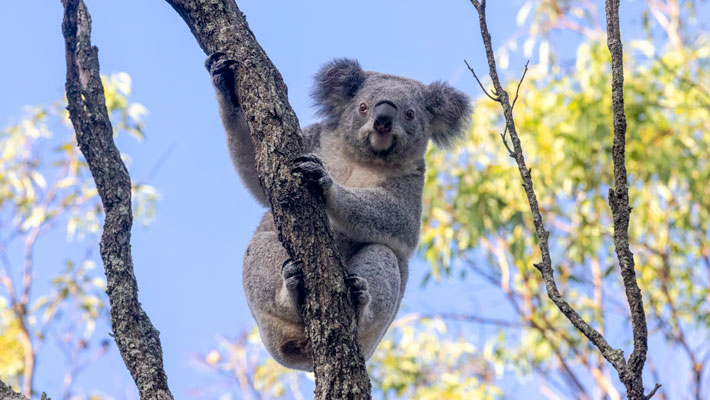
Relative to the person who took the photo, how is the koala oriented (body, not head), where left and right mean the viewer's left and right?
facing the viewer

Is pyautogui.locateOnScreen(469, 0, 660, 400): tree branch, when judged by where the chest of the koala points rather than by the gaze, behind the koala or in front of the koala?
behind

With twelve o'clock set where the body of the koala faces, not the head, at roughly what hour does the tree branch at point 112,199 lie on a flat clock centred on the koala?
The tree branch is roughly at 2 o'clock from the koala.

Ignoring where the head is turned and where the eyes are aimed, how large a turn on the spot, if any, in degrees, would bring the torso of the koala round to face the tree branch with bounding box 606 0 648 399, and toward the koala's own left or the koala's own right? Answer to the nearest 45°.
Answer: approximately 45° to the koala's own left
